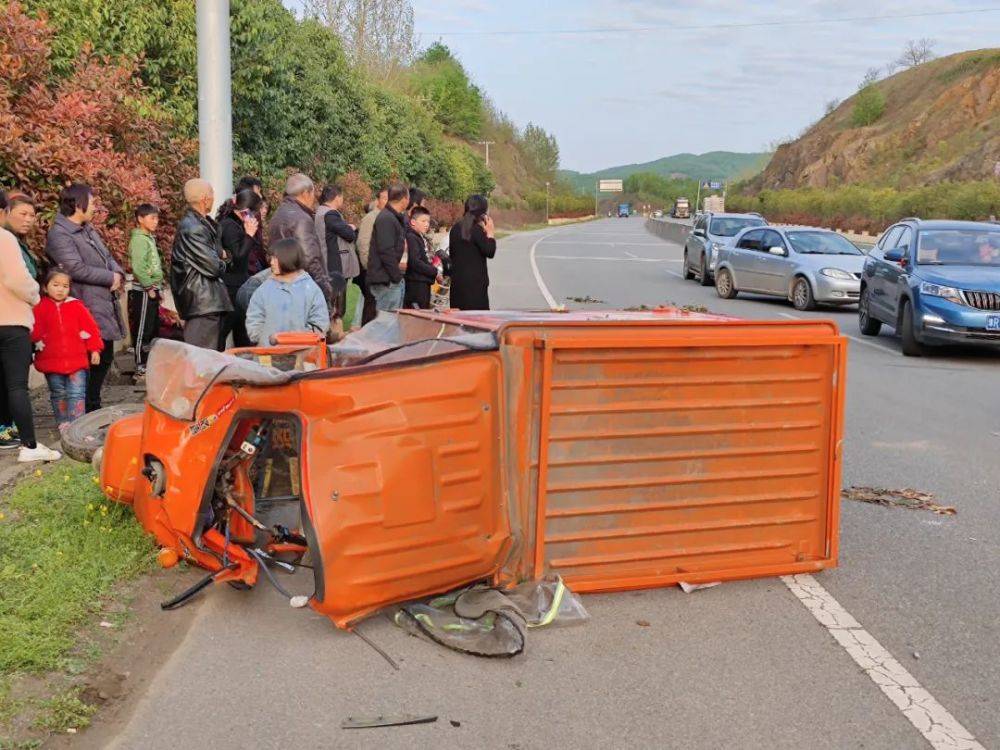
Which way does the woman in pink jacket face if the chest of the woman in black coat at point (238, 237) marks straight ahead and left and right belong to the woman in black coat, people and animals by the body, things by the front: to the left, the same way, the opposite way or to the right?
the same way

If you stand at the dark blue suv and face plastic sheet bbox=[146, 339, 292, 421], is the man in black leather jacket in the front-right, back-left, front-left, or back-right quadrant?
front-right

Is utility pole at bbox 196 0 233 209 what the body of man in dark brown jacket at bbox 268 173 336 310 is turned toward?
no

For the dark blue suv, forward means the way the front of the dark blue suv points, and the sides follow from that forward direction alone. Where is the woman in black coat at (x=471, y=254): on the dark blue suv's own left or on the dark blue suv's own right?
on the dark blue suv's own right

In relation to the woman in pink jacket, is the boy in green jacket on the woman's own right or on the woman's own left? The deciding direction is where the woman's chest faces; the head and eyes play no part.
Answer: on the woman's own left

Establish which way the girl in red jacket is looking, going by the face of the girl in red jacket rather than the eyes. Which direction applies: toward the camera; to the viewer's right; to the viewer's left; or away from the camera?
toward the camera

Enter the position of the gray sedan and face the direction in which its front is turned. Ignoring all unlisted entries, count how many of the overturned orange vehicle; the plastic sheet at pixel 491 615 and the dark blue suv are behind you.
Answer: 0

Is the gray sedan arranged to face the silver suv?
no

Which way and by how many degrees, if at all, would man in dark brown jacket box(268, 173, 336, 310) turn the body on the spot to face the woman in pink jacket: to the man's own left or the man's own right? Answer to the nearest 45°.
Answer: approximately 180°

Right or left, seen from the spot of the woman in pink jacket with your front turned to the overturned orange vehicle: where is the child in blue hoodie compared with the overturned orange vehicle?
left

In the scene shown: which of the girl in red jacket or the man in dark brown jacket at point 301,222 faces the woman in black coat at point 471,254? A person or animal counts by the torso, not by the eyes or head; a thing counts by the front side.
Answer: the man in dark brown jacket

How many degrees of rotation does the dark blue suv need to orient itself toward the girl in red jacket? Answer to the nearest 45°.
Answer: approximately 90° to its right

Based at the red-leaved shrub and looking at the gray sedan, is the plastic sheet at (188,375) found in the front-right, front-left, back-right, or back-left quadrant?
back-right

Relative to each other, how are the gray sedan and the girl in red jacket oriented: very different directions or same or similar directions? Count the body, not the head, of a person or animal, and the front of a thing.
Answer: same or similar directions

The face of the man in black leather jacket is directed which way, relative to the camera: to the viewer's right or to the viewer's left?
to the viewer's right
